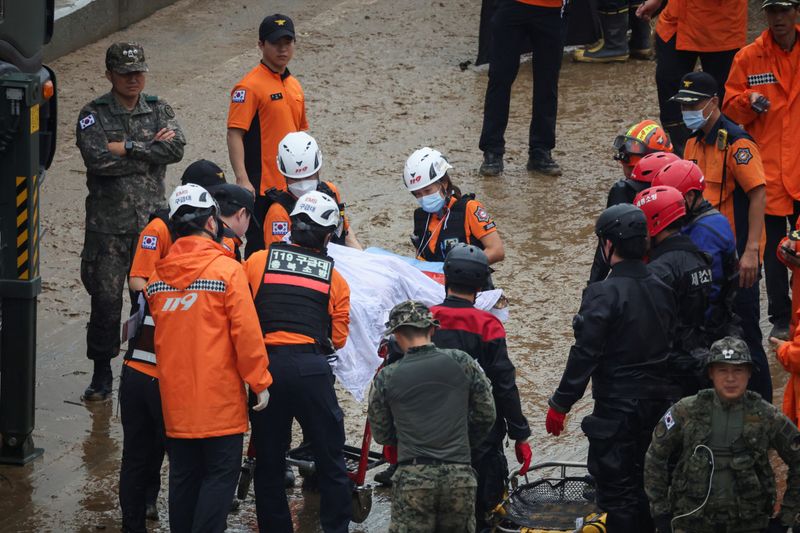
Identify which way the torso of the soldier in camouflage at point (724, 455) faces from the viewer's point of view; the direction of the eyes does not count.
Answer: toward the camera

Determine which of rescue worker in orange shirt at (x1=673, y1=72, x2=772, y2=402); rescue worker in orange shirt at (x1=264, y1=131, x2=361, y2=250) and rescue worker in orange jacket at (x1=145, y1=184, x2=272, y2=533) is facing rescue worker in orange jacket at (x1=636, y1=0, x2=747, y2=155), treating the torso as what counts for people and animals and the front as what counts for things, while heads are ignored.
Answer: rescue worker in orange jacket at (x1=145, y1=184, x2=272, y2=533)

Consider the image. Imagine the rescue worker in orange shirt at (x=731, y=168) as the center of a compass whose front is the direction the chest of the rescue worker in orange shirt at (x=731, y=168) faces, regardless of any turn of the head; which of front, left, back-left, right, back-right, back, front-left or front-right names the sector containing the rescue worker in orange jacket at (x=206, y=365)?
front

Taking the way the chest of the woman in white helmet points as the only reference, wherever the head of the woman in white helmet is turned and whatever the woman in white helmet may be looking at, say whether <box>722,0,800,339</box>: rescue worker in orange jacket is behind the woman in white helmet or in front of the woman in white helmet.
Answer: behind

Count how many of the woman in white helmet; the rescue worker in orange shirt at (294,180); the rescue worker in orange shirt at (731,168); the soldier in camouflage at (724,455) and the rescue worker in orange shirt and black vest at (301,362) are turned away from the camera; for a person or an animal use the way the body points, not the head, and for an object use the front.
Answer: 1

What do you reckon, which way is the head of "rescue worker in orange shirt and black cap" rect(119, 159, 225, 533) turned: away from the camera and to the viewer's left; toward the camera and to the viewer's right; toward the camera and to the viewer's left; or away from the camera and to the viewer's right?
away from the camera and to the viewer's right

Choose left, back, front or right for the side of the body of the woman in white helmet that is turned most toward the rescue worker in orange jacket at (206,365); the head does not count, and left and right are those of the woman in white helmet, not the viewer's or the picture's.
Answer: front

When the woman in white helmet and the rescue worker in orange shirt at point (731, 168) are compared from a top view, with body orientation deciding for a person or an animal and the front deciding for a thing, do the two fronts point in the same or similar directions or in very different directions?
same or similar directions

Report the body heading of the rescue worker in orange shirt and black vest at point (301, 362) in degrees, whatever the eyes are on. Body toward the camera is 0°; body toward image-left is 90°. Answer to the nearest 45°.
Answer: approximately 180°

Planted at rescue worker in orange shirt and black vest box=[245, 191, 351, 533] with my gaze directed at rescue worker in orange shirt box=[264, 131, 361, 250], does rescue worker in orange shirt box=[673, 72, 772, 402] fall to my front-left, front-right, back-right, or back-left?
front-right

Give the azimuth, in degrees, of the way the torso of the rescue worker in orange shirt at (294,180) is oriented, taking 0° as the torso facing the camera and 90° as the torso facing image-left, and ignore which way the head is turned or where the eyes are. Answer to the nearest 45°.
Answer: approximately 0°

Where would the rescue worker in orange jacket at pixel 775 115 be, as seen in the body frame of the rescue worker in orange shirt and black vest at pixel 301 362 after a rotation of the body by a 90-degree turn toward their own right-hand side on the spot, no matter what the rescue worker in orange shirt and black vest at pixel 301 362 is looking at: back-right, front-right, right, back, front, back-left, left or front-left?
front-left

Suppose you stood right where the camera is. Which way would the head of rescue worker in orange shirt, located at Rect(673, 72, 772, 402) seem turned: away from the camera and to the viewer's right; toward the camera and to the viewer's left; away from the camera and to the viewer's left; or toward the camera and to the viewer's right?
toward the camera and to the viewer's left

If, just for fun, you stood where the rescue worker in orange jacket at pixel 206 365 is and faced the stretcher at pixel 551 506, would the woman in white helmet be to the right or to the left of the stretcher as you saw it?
left

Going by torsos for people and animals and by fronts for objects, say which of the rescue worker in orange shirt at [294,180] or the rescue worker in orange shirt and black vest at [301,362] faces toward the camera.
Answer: the rescue worker in orange shirt at [294,180]

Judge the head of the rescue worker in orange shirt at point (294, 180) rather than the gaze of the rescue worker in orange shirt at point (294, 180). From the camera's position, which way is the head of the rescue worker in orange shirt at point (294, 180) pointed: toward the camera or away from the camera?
toward the camera

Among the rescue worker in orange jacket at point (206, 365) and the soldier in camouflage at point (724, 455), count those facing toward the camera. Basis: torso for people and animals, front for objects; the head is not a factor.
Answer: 1

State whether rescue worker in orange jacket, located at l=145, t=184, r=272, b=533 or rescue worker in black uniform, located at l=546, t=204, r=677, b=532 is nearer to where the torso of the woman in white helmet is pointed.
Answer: the rescue worker in orange jacket
